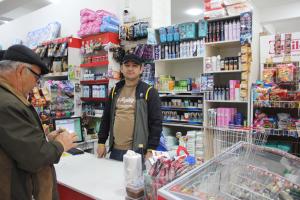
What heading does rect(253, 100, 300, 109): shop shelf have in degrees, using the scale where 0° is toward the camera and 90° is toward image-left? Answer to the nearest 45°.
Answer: approximately 0°

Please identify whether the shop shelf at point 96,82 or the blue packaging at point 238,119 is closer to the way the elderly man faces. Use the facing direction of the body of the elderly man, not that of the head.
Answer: the blue packaging

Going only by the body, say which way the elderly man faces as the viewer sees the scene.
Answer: to the viewer's right

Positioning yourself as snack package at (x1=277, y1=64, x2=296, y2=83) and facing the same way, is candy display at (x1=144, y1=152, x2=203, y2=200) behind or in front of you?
in front

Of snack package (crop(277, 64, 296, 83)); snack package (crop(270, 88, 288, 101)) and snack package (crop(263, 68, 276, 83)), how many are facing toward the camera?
3

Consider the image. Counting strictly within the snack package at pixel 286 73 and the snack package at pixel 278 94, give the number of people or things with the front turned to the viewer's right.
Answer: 0

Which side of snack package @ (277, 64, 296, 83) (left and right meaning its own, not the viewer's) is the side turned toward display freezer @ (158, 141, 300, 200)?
front

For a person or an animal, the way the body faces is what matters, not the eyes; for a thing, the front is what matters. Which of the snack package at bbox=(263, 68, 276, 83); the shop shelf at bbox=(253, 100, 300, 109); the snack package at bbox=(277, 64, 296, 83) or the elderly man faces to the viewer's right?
the elderly man
